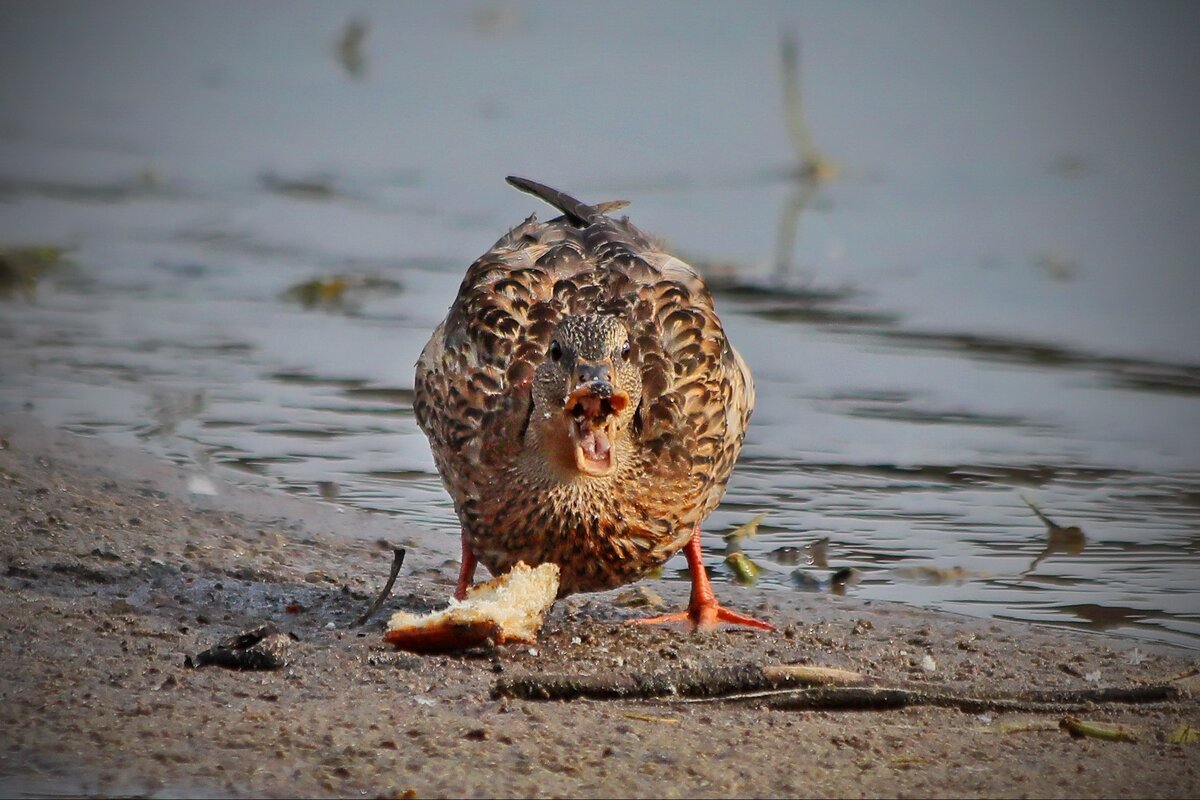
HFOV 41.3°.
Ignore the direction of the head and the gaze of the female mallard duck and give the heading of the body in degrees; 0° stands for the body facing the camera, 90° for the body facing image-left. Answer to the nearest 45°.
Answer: approximately 0°

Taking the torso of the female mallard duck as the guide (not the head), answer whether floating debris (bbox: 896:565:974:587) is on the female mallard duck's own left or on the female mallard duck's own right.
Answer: on the female mallard duck's own left

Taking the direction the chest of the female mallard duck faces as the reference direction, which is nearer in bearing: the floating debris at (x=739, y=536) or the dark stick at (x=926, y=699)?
the dark stick

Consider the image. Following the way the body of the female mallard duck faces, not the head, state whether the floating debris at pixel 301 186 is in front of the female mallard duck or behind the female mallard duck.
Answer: behind

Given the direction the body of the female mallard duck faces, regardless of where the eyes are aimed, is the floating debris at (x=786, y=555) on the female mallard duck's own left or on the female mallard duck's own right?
on the female mallard duck's own left

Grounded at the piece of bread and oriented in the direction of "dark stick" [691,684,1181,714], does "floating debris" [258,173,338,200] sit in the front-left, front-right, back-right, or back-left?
back-left

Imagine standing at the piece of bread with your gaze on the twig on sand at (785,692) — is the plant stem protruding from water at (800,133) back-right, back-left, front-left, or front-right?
back-left

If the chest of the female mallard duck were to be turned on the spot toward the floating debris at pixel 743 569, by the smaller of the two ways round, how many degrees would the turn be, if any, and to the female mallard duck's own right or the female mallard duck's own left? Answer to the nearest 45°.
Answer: approximately 135° to the female mallard duck's own left

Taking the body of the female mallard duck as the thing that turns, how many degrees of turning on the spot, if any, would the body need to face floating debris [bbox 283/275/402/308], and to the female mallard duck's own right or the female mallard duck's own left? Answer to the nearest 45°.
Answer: approximately 180°

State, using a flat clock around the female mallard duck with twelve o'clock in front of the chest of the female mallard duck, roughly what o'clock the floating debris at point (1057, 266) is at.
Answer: The floating debris is roughly at 7 o'clock from the female mallard duck.

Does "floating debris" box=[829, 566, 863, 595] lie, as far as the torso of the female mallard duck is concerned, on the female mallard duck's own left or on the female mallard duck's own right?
on the female mallard duck's own left
